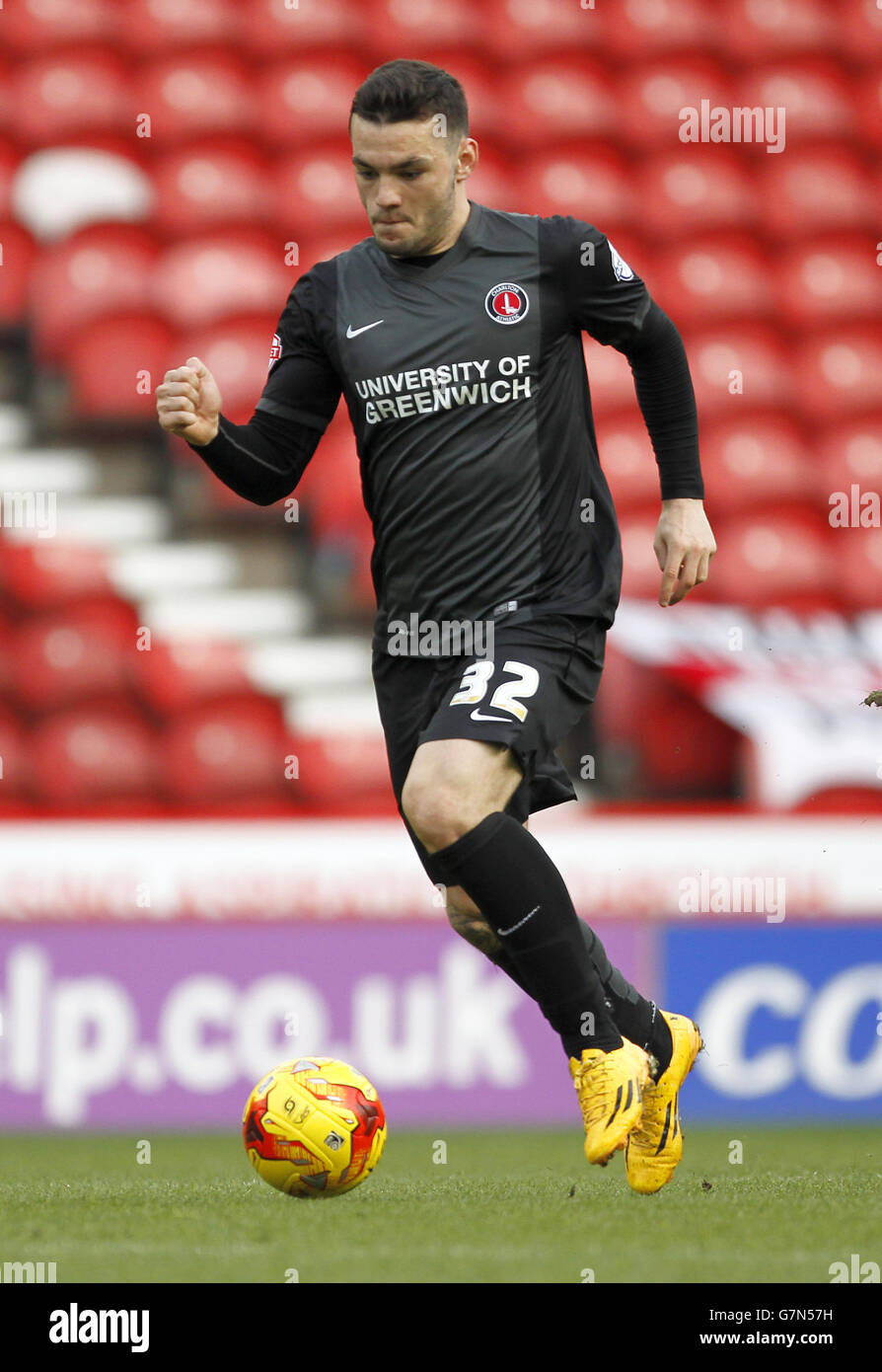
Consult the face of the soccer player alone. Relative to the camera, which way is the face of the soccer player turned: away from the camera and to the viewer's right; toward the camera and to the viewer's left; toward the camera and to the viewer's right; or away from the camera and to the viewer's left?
toward the camera and to the viewer's left

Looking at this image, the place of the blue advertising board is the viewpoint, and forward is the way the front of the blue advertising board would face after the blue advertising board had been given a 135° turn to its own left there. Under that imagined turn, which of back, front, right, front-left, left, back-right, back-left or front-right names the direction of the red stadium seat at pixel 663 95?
front-left

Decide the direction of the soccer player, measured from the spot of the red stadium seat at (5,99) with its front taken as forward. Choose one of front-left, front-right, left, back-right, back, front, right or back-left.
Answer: front

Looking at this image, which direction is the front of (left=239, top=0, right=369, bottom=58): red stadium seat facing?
toward the camera

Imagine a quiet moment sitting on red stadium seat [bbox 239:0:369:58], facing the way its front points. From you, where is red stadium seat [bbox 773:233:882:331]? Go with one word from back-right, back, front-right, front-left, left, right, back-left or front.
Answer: left

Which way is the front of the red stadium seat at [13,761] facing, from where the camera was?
facing the viewer

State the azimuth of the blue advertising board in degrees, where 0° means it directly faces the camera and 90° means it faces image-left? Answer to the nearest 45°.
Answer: approximately 0°

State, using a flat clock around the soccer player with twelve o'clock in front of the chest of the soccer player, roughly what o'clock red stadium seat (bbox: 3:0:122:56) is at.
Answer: The red stadium seat is roughly at 4 o'clock from the soccer player.
